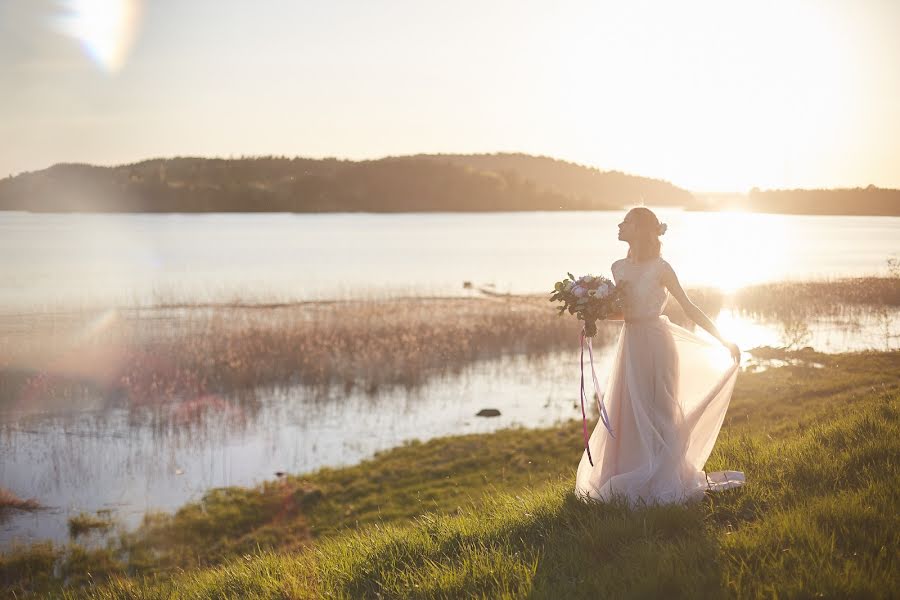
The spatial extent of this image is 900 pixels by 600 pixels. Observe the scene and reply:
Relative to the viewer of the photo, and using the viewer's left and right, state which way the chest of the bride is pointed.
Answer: facing the viewer and to the left of the viewer

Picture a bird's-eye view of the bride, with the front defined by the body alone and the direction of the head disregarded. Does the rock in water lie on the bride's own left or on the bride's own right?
on the bride's own right
